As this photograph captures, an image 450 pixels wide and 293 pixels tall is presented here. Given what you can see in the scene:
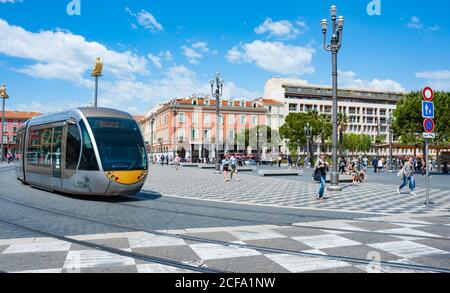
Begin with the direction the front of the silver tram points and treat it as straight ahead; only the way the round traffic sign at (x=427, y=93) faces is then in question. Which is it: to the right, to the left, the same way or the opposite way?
to the right

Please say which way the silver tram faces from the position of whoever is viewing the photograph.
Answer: facing the viewer and to the right of the viewer

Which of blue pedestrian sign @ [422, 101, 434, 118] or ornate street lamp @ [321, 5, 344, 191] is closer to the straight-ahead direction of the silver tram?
the blue pedestrian sign

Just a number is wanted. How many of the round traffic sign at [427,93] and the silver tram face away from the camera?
0

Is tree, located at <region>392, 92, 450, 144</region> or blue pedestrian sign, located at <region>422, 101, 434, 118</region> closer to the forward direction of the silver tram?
the blue pedestrian sign

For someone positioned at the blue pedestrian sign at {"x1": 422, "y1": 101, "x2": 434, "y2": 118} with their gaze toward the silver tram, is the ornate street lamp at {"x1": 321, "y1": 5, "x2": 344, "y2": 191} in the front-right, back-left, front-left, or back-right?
front-right

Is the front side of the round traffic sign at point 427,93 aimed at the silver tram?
no

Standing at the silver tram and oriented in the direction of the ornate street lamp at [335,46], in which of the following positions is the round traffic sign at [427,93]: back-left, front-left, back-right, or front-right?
front-right

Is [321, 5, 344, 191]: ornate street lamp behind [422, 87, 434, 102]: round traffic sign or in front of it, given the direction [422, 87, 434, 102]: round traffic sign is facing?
behind

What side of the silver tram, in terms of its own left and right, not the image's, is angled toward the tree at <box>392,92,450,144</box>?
left

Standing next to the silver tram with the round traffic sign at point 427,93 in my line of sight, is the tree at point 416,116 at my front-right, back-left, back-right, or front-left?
front-left

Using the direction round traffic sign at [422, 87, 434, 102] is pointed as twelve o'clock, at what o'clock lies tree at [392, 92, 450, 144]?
The tree is roughly at 6 o'clock from the round traffic sign.

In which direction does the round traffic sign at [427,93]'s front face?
toward the camera

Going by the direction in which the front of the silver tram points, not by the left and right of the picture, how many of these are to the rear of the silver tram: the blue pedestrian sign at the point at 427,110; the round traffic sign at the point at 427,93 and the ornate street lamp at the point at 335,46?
0

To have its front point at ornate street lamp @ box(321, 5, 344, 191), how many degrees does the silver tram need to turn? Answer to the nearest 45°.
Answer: approximately 45° to its left
